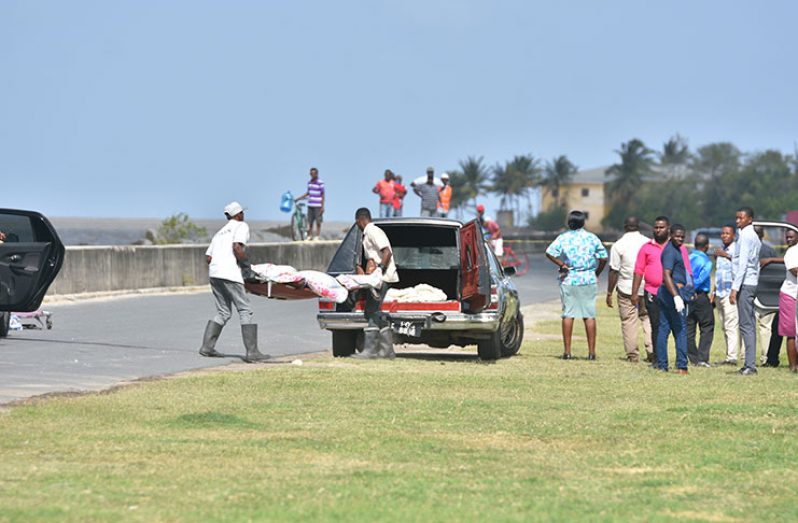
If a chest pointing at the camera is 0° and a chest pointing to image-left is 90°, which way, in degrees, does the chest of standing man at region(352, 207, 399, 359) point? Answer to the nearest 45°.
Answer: approximately 90°

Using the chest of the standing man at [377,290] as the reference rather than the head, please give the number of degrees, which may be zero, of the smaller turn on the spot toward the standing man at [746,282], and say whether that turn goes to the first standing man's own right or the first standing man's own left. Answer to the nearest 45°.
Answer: approximately 180°

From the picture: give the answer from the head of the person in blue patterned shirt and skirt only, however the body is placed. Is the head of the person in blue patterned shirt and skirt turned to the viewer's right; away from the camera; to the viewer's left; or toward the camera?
away from the camera

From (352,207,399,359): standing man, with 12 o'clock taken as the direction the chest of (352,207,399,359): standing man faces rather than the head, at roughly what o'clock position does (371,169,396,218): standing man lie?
(371,169,396,218): standing man is roughly at 3 o'clock from (352,207,399,359): standing man.

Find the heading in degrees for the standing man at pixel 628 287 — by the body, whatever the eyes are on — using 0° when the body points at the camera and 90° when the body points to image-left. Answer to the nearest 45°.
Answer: approximately 180°

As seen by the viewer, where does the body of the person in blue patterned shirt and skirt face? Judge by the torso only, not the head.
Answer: away from the camera

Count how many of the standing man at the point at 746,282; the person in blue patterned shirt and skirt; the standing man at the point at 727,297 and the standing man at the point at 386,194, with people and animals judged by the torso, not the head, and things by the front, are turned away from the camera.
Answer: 1

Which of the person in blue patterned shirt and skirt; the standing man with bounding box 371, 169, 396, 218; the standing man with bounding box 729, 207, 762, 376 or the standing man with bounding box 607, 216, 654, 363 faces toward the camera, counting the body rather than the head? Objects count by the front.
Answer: the standing man with bounding box 371, 169, 396, 218

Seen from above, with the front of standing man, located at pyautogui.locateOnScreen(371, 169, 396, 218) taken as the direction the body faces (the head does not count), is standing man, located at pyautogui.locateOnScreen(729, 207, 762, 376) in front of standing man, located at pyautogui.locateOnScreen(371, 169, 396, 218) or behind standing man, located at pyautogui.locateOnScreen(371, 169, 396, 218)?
in front

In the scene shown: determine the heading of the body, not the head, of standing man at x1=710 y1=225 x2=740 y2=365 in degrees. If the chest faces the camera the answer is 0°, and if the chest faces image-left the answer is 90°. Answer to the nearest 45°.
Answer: approximately 45°

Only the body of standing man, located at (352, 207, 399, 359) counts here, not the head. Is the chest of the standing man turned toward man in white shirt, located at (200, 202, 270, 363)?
yes

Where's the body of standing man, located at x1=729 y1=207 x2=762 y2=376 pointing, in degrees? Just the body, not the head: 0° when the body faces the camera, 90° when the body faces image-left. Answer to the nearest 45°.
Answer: approximately 90°
